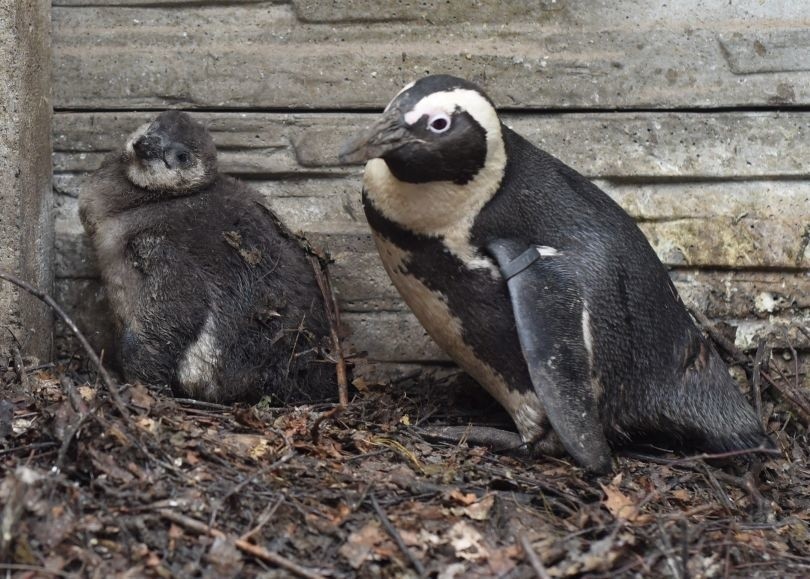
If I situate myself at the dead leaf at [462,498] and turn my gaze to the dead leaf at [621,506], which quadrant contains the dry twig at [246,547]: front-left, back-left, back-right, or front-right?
back-right

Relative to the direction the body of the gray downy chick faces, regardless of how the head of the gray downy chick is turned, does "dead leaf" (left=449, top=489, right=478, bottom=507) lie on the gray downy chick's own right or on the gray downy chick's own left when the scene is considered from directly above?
on the gray downy chick's own left

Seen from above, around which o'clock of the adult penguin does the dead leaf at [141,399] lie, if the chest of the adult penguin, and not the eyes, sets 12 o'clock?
The dead leaf is roughly at 1 o'clock from the adult penguin.

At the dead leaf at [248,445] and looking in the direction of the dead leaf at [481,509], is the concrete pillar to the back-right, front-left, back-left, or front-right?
back-left

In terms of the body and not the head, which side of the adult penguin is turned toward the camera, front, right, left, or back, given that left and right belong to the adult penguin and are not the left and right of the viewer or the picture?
left

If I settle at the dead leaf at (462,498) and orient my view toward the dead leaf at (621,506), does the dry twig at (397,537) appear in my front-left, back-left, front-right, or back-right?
back-right

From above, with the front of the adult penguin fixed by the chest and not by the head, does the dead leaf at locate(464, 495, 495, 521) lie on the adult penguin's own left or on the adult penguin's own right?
on the adult penguin's own left

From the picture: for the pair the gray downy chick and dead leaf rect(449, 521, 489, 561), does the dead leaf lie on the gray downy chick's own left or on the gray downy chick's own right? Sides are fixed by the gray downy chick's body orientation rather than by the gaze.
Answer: on the gray downy chick's own left
